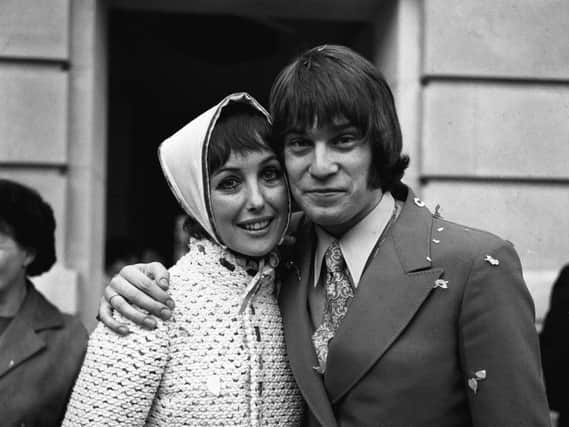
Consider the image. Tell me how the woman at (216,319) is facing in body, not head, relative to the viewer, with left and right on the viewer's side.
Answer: facing the viewer and to the right of the viewer

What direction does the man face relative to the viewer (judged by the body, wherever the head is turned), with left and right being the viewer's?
facing the viewer and to the left of the viewer

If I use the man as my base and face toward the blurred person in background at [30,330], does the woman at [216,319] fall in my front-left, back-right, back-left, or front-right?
front-left

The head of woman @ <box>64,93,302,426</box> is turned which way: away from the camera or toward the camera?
toward the camera

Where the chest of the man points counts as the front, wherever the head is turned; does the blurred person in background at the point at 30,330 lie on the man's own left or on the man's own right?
on the man's own right

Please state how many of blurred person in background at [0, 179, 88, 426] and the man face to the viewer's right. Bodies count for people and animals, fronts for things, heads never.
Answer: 0

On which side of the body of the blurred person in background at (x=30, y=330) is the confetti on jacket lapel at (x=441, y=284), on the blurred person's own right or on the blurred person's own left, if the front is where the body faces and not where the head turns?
on the blurred person's own left

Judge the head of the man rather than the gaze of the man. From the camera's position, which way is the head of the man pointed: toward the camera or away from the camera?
toward the camera

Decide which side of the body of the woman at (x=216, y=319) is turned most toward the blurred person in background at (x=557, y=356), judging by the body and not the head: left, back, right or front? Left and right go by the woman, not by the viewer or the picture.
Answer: left
